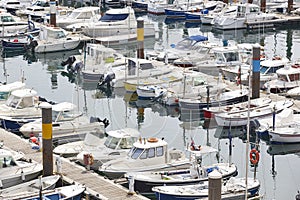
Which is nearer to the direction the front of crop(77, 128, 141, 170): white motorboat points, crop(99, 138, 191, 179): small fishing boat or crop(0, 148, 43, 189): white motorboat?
the white motorboat

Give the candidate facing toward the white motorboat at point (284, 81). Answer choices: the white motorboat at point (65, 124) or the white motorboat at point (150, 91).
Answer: the white motorboat at point (150, 91)
